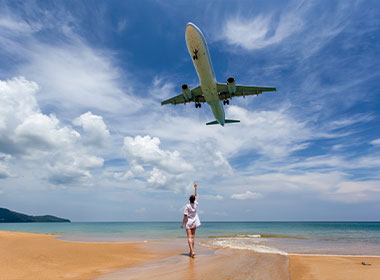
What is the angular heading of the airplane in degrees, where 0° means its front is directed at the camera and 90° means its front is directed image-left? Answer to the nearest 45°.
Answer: approximately 0°

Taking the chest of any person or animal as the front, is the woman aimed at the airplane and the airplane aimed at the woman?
yes

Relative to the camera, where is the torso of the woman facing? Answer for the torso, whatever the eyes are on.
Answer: away from the camera

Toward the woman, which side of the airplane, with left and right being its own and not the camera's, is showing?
front

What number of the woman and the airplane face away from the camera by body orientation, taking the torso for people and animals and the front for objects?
1

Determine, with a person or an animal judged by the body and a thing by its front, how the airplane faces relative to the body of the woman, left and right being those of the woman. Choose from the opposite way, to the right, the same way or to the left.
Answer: the opposite way

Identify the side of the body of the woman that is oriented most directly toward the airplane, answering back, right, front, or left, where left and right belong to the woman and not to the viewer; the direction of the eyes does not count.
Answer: front
